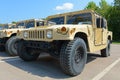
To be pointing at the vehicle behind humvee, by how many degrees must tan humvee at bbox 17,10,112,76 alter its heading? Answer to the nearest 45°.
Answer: approximately 90° to its right

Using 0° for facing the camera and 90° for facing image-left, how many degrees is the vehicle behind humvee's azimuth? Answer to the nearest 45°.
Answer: approximately 45°

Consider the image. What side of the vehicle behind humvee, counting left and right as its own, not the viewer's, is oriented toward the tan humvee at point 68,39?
left

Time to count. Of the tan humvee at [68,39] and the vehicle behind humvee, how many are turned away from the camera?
0

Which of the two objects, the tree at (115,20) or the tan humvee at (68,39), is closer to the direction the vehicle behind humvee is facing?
the tan humvee

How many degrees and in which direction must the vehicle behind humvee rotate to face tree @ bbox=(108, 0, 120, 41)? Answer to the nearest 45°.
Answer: approximately 180°

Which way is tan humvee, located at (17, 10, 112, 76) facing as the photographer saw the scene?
facing the viewer and to the left of the viewer

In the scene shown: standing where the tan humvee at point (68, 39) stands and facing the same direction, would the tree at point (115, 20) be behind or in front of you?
behind
